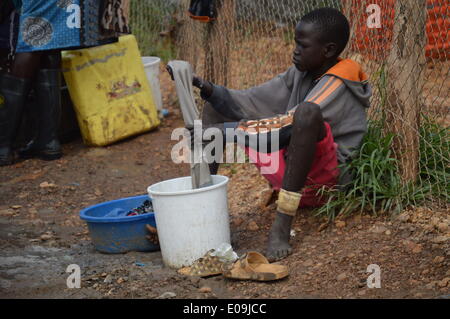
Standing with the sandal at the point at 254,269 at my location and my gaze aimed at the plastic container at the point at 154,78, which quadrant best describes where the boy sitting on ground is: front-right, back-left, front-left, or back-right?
front-right

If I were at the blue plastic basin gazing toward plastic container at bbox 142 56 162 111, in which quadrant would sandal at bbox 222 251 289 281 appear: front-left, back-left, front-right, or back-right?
back-right

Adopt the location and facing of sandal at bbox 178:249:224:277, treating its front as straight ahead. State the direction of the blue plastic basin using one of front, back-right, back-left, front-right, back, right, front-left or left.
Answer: front-right

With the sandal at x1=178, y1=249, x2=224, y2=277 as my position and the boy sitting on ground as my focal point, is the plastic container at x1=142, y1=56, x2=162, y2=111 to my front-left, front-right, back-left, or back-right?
front-left

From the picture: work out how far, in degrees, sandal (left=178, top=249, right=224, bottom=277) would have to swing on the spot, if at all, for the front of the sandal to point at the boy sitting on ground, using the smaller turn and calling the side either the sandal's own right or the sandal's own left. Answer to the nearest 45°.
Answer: approximately 135° to the sandal's own right

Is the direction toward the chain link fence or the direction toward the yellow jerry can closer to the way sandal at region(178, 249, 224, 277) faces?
the yellow jerry can

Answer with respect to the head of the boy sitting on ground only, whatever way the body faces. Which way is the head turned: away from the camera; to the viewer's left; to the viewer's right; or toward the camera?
to the viewer's left

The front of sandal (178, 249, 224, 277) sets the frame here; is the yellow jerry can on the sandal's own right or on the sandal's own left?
on the sandal's own right

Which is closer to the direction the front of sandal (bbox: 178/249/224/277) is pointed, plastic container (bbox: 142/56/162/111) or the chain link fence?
the plastic container

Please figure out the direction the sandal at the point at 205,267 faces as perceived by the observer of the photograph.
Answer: facing to the left of the viewer

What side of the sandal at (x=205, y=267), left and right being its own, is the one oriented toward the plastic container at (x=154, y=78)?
right
